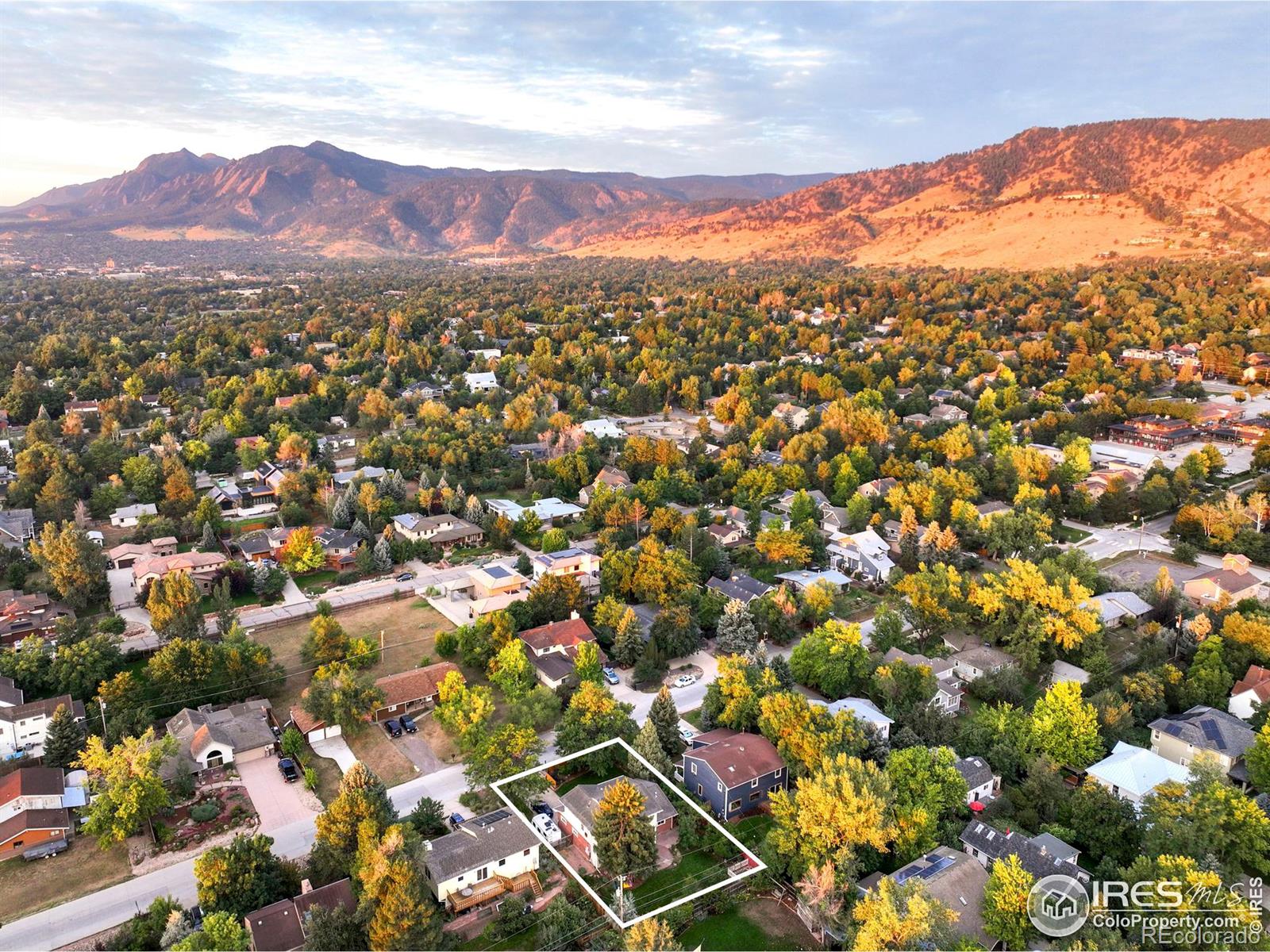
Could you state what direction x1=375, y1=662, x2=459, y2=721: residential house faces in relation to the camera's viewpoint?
facing the viewer and to the right of the viewer

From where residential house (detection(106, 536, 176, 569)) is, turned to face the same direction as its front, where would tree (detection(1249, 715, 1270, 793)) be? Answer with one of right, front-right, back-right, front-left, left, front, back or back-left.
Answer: front

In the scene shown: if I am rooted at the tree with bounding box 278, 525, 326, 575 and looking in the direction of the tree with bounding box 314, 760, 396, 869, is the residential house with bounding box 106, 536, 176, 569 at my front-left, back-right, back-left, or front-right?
back-right

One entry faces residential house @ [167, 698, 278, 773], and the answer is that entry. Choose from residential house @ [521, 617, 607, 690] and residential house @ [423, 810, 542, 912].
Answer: residential house @ [423, 810, 542, 912]

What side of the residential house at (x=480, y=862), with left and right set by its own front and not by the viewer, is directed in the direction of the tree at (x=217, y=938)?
left

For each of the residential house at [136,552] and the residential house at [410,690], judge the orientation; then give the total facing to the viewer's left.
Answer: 0

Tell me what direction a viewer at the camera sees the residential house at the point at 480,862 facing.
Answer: facing away from the viewer and to the left of the viewer

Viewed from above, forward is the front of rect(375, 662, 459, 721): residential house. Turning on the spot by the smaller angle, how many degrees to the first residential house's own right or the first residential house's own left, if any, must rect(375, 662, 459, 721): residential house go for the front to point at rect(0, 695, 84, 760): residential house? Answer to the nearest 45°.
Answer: approximately 135° to the first residential house's own right

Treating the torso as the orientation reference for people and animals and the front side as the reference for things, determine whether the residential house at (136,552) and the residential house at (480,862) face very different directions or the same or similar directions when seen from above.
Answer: very different directions

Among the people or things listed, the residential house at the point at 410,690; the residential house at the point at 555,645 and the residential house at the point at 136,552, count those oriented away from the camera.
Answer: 0
